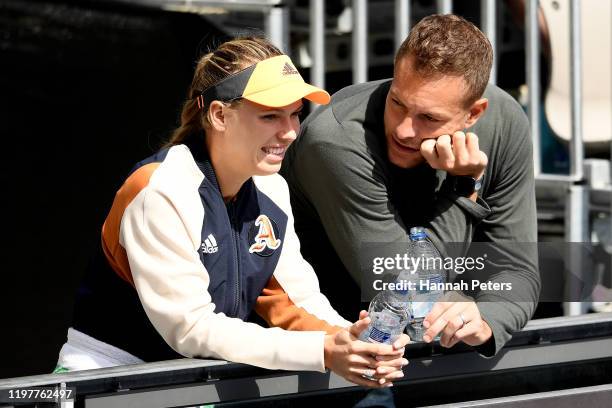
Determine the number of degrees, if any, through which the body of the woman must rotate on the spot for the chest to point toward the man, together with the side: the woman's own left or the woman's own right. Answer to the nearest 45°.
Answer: approximately 90° to the woman's own left

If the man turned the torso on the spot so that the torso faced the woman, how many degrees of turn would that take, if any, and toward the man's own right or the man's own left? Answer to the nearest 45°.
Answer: approximately 45° to the man's own right

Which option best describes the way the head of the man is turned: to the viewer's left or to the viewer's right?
to the viewer's left

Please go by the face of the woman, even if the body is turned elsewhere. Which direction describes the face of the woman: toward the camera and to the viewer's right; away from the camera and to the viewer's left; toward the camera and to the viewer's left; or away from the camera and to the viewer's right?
toward the camera and to the viewer's right

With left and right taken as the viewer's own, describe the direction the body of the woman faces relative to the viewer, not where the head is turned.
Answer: facing the viewer and to the right of the viewer

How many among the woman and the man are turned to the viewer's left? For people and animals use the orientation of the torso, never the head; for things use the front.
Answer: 0

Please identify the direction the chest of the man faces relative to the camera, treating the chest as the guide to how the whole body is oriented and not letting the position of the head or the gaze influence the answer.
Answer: toward the camera
